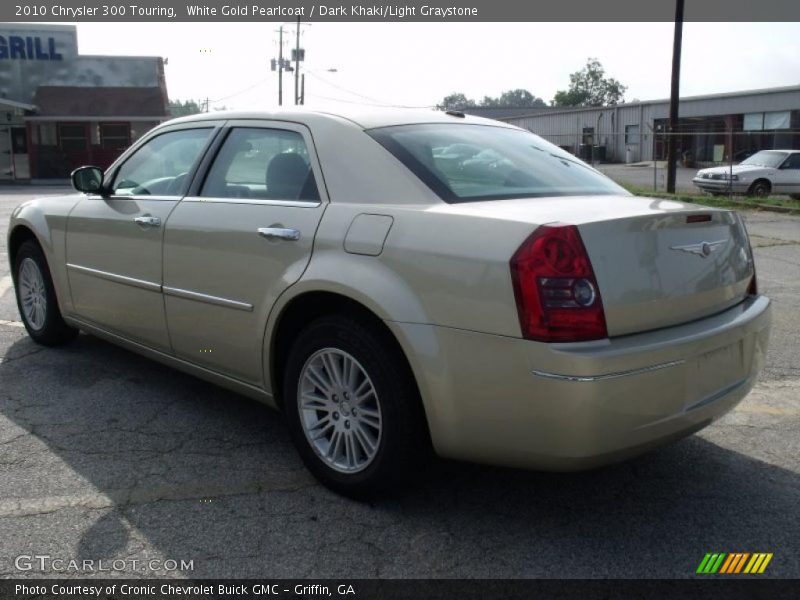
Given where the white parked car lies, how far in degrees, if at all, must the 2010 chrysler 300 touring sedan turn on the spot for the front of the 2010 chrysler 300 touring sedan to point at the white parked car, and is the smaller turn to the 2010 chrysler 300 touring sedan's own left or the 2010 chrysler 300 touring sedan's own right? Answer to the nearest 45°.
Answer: approximately 90° to the 2010 chrysler 300 touring sedan's own right

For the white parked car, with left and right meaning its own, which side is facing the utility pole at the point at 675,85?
front

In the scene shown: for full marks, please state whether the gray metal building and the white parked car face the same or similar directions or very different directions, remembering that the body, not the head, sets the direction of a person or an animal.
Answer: same or similar directions

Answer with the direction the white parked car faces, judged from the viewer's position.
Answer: facing the viewer and to the left of the viewer

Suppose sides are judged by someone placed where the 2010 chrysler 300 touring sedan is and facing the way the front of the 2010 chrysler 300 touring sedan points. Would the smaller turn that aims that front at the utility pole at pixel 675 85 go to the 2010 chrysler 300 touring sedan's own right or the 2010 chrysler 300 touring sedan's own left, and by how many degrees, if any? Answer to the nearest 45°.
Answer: approximately 45° to the 2010 chrysler 300 touring sedan's own right

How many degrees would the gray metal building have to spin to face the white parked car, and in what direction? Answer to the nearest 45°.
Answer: approximately 45° to its left

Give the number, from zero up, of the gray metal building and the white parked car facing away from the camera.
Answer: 0

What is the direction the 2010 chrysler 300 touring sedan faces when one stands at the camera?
facing away from the viewer and to the left of the viewer

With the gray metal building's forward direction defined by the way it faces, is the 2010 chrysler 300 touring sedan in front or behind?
in front

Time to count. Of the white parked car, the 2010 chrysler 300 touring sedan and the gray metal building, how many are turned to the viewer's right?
0

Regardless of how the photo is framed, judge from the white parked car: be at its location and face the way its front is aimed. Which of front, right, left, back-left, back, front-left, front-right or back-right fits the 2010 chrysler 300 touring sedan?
front-left

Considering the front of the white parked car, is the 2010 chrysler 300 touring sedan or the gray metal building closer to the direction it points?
the 2010 chrysler 300 touring sedan

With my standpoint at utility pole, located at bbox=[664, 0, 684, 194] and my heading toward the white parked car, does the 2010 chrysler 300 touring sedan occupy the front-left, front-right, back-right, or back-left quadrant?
back-right
